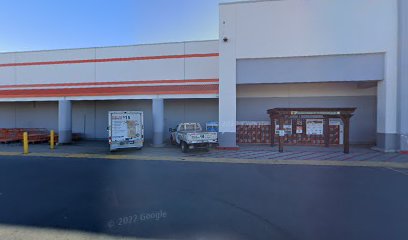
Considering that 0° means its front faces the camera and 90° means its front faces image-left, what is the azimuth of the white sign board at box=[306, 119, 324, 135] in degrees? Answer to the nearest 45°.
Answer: approximately 0°
